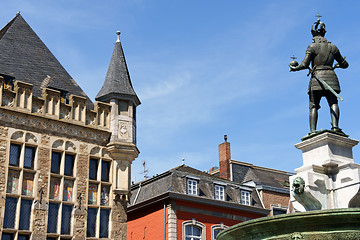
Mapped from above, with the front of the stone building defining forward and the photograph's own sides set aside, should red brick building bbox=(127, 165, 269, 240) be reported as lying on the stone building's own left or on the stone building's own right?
on the stone building's own left

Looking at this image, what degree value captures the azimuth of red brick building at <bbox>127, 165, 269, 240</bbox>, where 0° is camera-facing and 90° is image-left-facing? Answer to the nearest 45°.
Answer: approximately 315°

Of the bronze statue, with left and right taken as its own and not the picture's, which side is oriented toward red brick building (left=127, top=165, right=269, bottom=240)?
front

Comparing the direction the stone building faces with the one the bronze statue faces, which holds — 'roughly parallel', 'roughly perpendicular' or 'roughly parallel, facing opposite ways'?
roughly parallel, facing opposite ways

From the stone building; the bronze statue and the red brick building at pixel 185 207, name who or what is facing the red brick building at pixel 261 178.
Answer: the bronze statue

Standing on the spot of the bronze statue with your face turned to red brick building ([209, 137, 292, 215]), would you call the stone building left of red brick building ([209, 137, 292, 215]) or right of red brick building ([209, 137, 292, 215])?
left

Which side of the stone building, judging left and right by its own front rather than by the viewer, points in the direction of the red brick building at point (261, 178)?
left

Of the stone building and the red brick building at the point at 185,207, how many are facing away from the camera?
0

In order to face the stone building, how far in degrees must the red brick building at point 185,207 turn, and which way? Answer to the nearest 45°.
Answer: approximately 90° to its right

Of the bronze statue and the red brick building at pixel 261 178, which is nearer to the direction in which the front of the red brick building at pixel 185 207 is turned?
the bronze statue

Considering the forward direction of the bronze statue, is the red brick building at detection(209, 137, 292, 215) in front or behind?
in front
